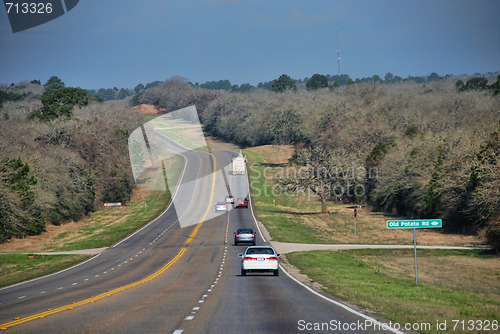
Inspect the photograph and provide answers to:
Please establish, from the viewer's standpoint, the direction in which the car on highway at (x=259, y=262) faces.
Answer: facing away from the viewer

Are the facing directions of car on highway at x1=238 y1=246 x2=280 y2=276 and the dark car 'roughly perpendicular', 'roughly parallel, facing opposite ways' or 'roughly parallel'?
roughly parallel

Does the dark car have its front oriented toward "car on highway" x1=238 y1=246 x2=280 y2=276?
no

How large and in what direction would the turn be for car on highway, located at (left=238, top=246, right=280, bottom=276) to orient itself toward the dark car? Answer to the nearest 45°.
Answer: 0° — it already faces it

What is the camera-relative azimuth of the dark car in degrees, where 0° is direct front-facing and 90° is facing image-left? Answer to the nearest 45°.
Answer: approximately 180°

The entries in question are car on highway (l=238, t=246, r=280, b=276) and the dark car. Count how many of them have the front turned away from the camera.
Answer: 2
